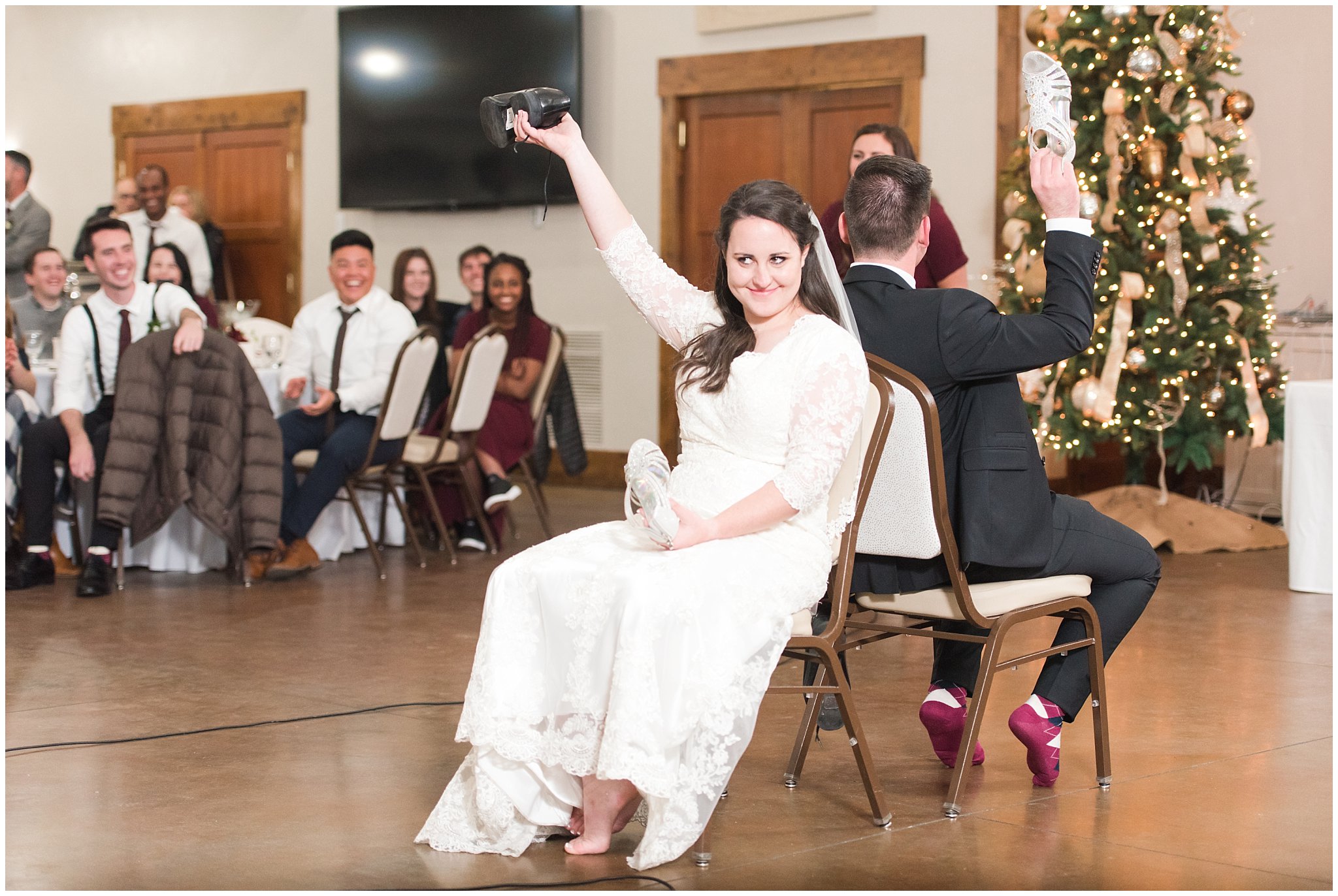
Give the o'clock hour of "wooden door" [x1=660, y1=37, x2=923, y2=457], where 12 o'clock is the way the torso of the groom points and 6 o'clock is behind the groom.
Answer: The wooden door is roughly at 10 o'clock from the groom.

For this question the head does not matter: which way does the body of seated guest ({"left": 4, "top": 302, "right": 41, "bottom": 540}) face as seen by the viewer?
to the viewer's right

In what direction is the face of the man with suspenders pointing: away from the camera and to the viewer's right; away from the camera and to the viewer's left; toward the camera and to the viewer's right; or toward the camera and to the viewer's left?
toward the camera and to the viewer's right

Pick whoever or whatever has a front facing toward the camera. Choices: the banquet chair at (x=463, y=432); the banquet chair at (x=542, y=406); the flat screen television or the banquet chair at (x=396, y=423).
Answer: the flat screen television

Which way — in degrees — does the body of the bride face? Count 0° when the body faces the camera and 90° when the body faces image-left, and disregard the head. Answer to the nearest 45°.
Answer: approximately 45°

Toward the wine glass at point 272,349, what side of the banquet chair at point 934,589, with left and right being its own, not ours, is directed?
left

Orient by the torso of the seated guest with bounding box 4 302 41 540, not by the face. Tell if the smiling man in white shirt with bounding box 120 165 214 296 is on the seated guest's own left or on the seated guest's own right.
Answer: on the seated guest's own left

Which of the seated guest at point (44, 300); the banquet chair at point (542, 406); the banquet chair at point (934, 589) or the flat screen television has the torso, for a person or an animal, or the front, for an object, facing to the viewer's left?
the banquet chair at point (542, 406)

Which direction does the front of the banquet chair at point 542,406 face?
to the viewer's left
